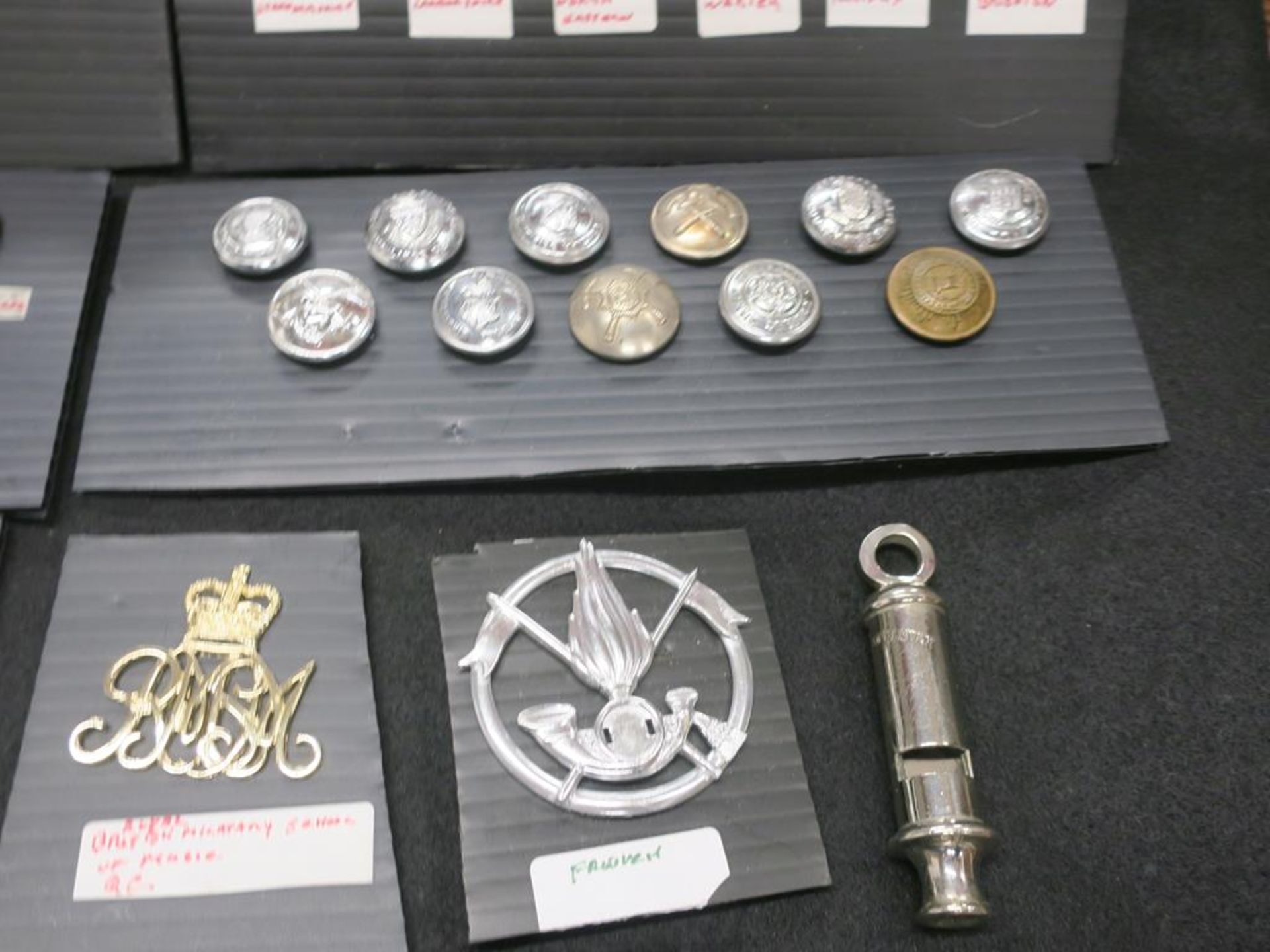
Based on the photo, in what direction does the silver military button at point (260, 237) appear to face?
toward the camera

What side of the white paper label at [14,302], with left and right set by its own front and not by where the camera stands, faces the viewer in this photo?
front

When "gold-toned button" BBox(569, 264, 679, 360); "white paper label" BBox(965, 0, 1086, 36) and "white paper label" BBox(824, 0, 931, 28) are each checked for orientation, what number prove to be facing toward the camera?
3

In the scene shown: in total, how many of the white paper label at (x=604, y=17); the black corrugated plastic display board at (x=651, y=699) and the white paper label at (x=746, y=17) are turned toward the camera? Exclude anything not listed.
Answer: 3

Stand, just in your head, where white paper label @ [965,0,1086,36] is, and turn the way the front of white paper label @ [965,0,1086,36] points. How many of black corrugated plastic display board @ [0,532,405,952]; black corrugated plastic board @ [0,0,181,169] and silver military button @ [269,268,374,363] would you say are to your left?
0

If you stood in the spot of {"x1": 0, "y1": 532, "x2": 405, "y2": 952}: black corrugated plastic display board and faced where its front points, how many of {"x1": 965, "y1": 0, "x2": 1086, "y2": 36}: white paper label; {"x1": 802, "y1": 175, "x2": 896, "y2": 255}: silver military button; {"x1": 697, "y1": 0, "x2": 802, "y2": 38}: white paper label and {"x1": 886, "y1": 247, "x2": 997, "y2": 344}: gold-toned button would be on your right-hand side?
0

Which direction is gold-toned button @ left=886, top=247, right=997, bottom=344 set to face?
toward the camera

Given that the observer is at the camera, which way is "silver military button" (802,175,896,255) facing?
facing the viewer
